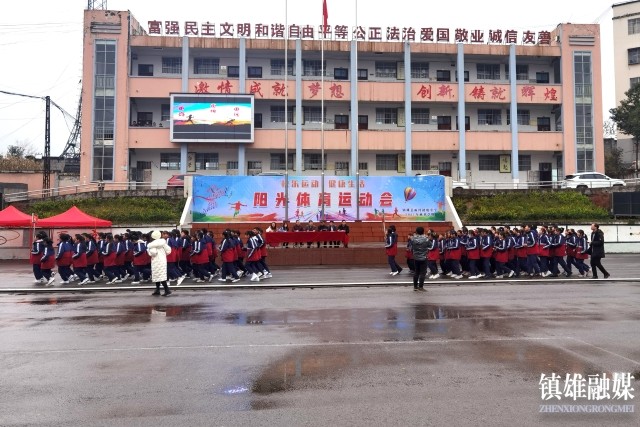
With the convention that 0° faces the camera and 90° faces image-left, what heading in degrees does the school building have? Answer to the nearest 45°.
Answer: approximately 0°

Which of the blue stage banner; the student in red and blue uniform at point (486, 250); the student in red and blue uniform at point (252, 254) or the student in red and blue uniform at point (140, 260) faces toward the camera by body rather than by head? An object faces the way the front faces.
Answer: the blue stage banner

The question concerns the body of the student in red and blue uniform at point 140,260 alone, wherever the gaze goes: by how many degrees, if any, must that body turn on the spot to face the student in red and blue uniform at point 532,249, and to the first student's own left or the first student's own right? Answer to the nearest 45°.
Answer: approximately 180°

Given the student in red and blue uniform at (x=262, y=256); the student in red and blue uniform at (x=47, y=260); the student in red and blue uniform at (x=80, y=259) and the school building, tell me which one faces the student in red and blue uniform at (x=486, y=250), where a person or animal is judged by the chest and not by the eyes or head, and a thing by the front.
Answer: the school building

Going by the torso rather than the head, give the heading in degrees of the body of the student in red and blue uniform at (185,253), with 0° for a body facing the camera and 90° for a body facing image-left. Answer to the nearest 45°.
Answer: approximately 90°

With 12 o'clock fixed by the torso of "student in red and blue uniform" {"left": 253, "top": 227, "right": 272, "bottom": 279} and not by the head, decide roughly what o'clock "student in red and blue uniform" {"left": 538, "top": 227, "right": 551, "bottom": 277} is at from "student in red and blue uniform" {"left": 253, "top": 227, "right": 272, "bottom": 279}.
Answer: "student in red and blue uniform" {"left": 538, "top": 227, "right": 551, "bottom": 277} is roughly at 6 o'clock from "student in red and blue uniform" {"left": 253, "top": 227, "right": 272, "bottom": 279}.

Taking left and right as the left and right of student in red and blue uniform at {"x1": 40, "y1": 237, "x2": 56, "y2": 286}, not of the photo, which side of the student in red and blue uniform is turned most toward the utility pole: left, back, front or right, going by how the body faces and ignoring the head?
right

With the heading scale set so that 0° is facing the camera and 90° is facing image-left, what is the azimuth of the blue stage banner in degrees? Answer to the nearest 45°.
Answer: approximately 0°

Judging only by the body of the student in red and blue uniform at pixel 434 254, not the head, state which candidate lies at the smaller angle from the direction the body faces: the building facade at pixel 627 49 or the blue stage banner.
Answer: the blue stage banner

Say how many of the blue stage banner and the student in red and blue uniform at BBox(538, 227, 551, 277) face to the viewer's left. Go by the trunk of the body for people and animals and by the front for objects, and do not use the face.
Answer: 1
